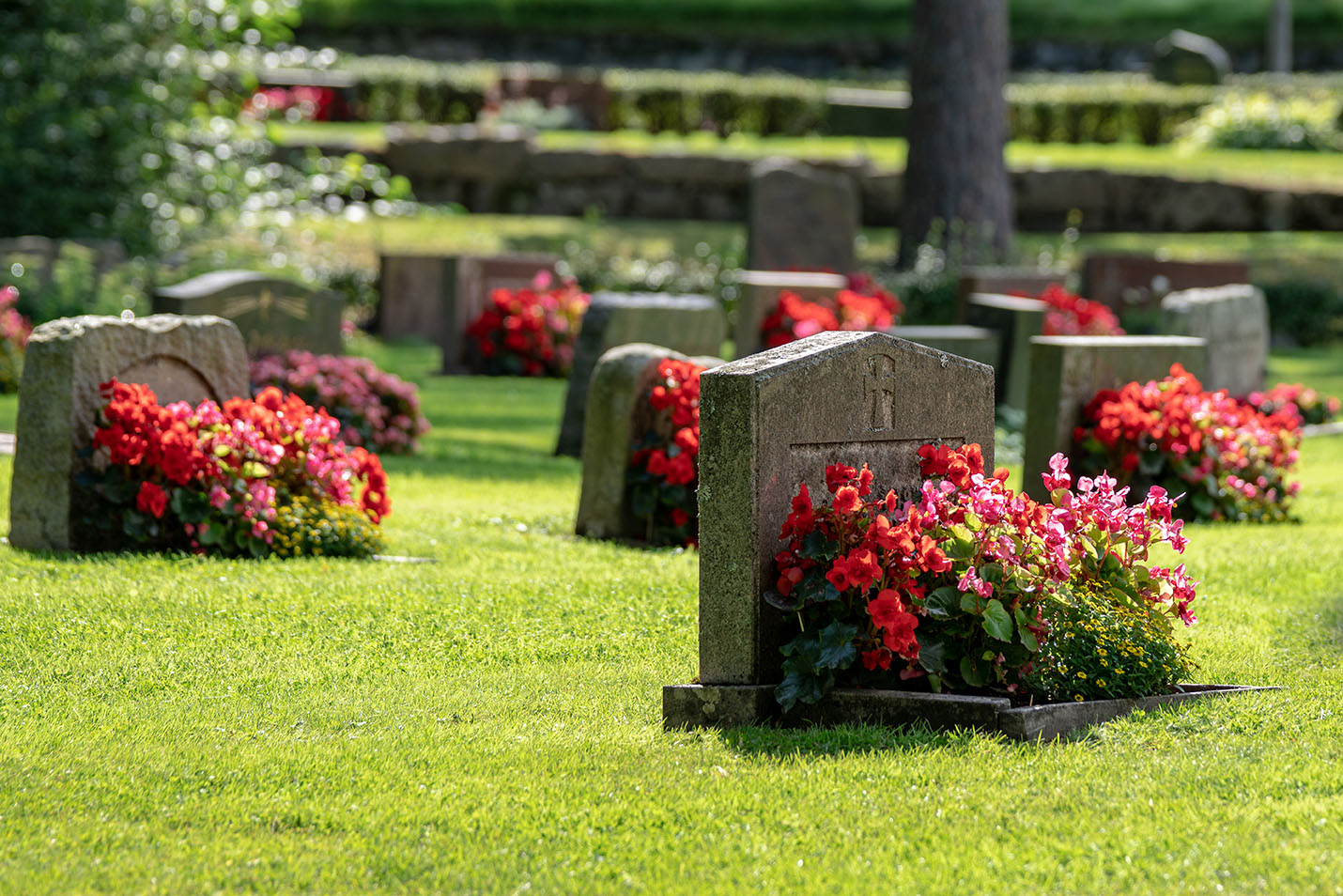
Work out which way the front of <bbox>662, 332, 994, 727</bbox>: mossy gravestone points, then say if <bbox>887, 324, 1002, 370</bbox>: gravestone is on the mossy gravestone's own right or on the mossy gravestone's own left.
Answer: on the mossy gravestone's own left

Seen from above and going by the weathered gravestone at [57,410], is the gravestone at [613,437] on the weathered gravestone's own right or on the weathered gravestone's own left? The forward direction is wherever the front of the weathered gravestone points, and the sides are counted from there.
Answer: on the weathered gravestone's own left

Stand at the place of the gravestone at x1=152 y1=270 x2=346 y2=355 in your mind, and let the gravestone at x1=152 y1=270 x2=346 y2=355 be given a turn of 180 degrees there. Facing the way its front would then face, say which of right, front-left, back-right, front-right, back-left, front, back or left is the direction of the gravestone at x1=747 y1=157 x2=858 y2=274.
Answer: right

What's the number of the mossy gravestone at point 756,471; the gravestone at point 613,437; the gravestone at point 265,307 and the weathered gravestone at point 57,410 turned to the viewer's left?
0

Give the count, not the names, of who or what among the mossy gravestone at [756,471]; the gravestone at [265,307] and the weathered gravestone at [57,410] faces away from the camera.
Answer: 0

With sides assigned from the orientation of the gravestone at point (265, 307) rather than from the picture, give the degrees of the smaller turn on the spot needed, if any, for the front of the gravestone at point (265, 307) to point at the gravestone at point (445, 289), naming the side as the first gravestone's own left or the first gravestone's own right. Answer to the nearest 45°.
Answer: approximately 135° to the first gravestone's own left

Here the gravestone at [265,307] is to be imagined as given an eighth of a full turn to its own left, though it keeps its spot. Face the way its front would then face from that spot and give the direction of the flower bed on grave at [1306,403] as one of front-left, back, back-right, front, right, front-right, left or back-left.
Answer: front

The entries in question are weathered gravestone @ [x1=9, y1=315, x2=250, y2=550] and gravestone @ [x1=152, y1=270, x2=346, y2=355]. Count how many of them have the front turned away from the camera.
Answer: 0

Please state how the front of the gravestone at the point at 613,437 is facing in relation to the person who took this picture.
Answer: facing the viewer and to the right of the viewer

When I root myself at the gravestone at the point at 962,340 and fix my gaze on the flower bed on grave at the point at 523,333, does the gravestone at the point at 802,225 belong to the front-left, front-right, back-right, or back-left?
front-right

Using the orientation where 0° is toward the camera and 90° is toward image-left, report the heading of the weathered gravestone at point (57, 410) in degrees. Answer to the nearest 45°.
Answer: approximately 315°

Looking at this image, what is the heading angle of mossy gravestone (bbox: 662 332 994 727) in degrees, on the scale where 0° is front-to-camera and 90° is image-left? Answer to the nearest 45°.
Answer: approximately 315°

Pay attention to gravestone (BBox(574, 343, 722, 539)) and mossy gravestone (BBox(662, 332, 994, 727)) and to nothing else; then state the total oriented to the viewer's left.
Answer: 0

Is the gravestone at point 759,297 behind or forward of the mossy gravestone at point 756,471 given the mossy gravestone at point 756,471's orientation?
behind
